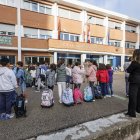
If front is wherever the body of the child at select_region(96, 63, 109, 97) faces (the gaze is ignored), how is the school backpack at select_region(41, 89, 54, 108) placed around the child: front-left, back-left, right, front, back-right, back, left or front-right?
back-left

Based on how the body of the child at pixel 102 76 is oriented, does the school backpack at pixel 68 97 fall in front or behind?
behind

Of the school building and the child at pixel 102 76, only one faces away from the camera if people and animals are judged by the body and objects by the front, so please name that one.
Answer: the child

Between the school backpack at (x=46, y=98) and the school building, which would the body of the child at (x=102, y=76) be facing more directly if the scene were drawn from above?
the school building

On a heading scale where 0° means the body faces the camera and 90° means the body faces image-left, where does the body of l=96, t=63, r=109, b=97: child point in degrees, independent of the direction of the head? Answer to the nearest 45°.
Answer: approximately 180°

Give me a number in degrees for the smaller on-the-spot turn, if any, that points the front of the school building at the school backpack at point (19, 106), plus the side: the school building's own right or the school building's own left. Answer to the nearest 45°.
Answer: approximately 45° to the school building's own right

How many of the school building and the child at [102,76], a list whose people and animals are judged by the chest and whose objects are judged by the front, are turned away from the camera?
1

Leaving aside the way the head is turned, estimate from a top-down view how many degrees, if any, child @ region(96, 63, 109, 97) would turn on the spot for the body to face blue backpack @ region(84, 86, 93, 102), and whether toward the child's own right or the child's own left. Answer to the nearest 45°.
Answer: approximately 135° to the child's own left
